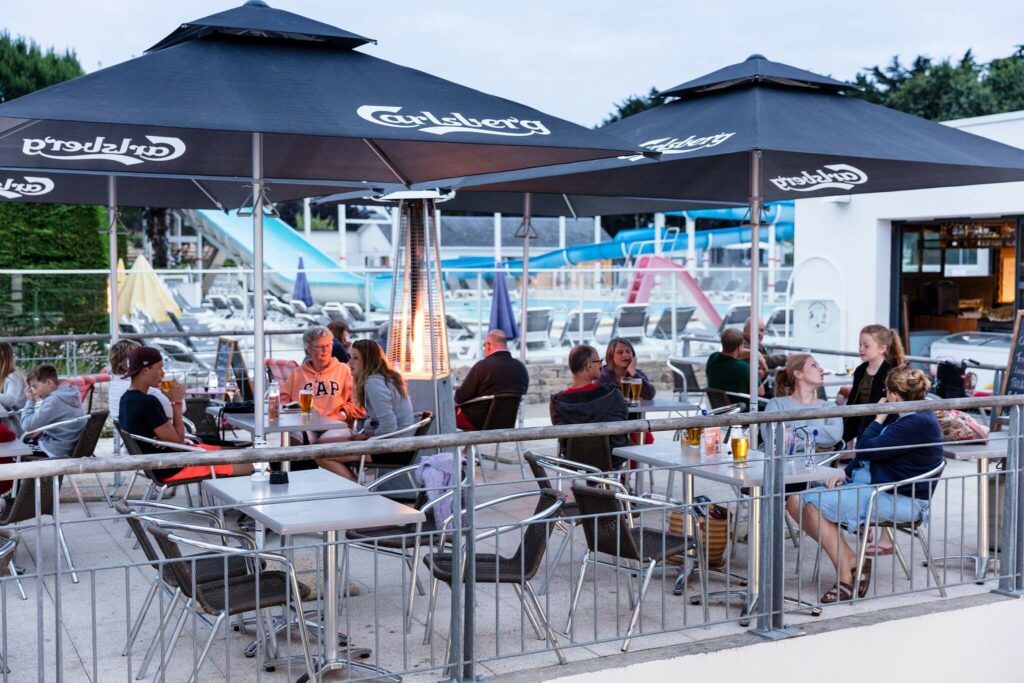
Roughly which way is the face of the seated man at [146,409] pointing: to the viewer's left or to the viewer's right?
to the viewer's right

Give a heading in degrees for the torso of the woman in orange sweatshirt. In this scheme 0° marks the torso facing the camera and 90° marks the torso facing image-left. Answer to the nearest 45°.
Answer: approximately 0°

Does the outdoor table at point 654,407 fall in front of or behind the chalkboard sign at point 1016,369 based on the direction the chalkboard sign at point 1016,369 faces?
in front

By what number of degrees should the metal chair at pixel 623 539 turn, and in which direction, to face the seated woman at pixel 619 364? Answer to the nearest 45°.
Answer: approximately 45° to its left

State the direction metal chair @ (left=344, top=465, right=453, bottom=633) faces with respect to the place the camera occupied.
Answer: facing to the left of the viewer

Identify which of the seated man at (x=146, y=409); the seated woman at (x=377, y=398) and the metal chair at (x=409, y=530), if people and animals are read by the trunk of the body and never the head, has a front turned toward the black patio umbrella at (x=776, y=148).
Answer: the seated man

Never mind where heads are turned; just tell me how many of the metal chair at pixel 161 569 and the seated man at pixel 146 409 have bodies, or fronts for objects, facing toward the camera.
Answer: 0

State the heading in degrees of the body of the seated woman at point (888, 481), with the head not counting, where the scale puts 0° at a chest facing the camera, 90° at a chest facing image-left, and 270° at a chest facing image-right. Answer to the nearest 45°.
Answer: approximately 90°

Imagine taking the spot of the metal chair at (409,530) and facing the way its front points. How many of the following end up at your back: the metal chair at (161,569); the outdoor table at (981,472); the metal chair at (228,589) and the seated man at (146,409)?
1

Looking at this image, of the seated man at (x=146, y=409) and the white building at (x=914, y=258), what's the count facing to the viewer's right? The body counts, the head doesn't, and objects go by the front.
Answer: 1

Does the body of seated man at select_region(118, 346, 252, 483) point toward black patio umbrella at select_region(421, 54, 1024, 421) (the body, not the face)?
yes

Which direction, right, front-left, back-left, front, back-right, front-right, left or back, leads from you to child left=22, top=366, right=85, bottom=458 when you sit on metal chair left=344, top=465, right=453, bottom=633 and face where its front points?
front-right

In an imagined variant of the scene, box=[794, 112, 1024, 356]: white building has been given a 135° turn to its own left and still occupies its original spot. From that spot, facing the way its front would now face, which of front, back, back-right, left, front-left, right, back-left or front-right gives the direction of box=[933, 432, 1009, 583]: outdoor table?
right

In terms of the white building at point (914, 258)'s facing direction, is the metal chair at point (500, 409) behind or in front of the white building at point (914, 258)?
in front

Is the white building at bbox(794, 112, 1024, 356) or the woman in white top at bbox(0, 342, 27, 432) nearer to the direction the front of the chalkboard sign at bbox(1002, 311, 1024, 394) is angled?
the woman in white top

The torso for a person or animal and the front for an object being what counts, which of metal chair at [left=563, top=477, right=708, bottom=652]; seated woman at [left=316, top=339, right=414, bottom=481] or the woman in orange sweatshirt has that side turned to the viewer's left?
the seated woman
